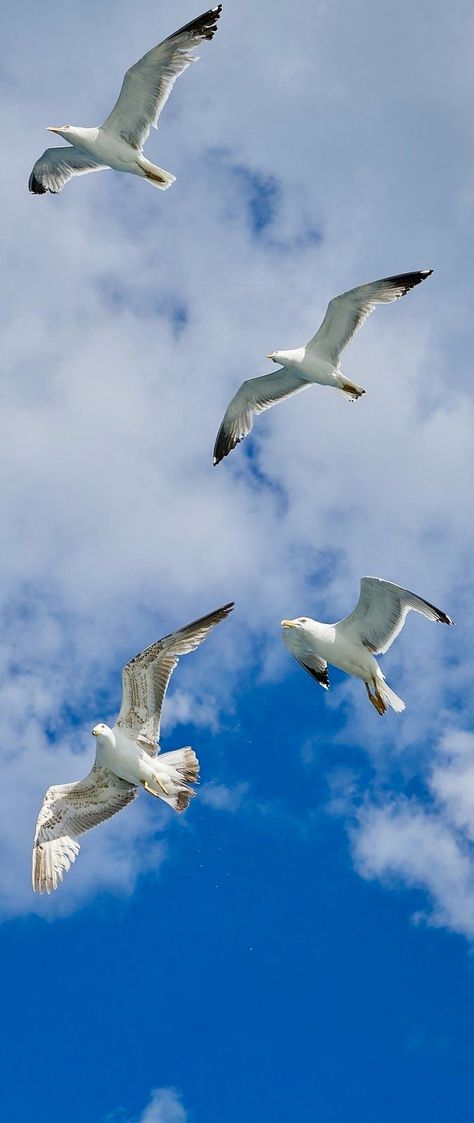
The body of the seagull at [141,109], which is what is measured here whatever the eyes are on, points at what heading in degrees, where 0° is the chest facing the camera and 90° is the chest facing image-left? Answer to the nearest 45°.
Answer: approximately 90°

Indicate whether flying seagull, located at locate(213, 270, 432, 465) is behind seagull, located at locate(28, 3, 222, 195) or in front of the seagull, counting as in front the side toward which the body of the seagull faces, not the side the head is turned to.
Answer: behind
